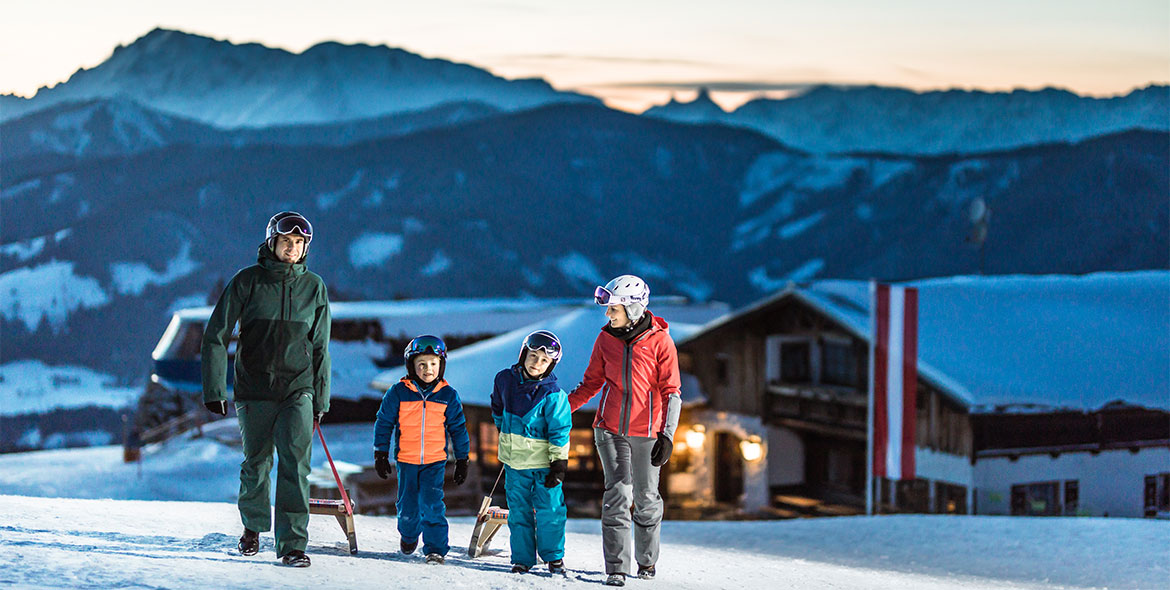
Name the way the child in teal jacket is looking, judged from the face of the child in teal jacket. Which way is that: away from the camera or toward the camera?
toward the camera

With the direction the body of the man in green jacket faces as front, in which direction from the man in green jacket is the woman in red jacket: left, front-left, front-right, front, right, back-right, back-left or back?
left

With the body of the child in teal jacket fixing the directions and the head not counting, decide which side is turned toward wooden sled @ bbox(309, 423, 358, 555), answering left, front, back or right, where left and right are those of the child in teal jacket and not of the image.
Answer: right

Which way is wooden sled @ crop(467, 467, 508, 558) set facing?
toward the camera

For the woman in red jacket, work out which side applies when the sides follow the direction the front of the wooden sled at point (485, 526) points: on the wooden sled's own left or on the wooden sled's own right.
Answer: on the wooden sled's own left

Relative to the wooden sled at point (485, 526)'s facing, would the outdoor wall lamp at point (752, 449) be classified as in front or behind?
behind

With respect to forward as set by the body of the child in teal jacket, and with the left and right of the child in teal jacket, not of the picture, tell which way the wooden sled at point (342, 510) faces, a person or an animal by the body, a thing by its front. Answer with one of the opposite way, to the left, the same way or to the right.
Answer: the same way

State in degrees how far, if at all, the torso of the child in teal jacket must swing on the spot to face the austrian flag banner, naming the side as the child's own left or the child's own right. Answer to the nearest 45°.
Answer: approximately 135° to the child's own left

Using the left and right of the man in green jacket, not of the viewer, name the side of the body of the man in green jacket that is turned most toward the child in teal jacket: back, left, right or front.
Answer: left

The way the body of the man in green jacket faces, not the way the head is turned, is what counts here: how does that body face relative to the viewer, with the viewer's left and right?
facing the viewer

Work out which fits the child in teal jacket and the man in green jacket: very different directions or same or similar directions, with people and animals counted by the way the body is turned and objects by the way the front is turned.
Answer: same or similar directions

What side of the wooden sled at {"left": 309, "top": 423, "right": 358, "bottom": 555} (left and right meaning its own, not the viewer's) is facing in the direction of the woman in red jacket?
left

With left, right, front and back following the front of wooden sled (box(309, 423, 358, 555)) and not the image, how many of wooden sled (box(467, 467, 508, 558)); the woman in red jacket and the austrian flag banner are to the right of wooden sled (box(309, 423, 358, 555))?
0

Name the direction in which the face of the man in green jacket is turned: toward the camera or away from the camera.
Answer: toward the camera
